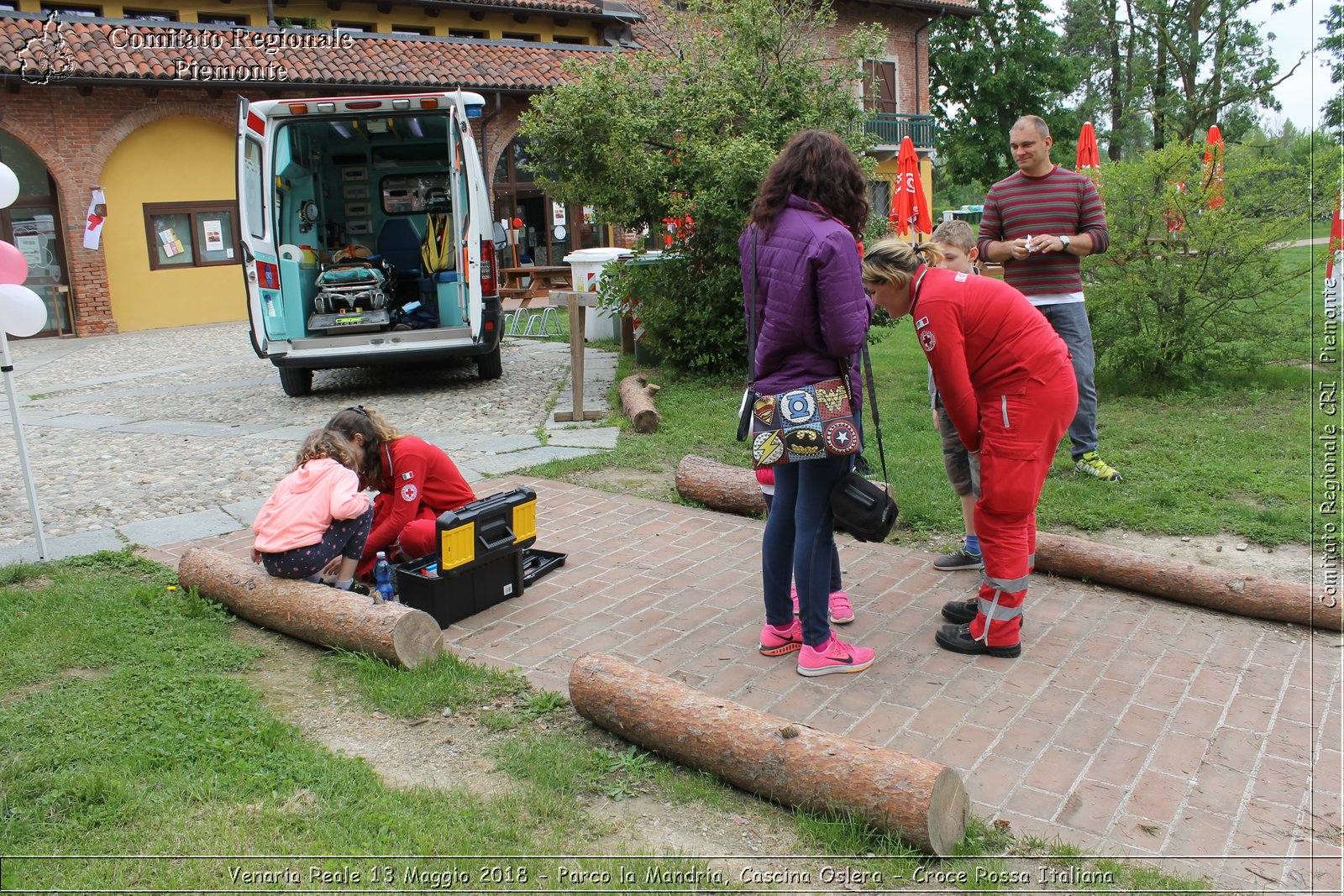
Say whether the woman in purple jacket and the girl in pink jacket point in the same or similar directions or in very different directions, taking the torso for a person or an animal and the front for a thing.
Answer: same or similar directions

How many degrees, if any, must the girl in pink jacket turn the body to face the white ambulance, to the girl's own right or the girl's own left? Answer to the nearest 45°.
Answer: approximately 45° to the girl's own left

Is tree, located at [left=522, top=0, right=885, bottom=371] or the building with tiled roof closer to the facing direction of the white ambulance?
the building with tiled roof

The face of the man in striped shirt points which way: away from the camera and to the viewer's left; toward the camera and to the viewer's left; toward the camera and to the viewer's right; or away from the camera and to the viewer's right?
toward the camera and to the viewer's left

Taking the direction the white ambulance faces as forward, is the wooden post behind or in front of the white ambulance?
behind

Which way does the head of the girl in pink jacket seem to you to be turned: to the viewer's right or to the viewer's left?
to the viewer's right

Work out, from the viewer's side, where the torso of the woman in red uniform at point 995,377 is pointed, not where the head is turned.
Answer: to the viewer's left

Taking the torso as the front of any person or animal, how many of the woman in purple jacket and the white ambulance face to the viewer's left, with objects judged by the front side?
0

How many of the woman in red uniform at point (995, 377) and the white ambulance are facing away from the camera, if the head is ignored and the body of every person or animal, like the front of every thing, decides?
1

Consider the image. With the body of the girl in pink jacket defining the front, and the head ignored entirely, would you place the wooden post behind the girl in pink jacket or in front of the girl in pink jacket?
in front

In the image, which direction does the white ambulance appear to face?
away from the camera

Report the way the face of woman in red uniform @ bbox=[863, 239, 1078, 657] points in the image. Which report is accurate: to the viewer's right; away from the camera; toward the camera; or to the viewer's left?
to the viewer's left

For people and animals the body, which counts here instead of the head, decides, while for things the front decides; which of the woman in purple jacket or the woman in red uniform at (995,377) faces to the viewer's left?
the woman in red uniform
